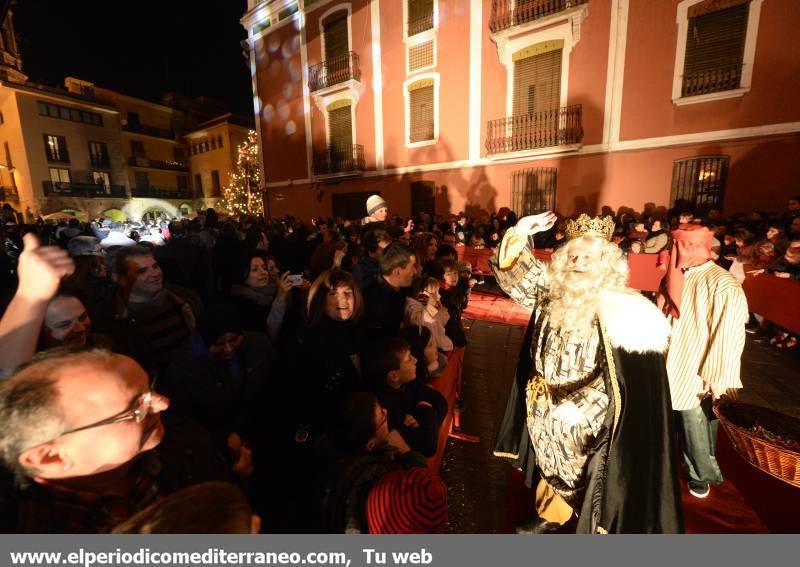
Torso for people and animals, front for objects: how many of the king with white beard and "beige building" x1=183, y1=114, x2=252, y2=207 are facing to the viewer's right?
0

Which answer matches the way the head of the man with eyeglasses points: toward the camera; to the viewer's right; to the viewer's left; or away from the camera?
to the viewer's right

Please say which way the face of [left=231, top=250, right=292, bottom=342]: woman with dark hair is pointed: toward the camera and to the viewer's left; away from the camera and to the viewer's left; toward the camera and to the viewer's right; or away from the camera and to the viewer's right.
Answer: toward the camera and to the viewer's right

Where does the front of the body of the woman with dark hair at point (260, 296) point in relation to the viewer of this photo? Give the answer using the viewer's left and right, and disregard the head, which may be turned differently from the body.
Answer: facing the viewer and to the right of the viewer

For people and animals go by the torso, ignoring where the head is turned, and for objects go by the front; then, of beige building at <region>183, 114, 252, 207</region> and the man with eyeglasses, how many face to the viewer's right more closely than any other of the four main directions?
1

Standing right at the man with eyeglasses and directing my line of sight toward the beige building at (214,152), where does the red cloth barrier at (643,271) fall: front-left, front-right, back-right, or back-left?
front-right

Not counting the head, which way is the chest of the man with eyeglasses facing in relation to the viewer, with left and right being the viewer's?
facing to the right of the viewer

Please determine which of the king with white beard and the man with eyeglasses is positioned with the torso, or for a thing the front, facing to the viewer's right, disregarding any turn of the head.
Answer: the man with eyeglasses

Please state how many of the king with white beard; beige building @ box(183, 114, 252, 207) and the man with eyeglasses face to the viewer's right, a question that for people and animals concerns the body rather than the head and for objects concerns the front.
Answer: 1

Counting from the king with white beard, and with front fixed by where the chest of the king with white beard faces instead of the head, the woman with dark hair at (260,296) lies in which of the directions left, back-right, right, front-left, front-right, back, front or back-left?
front-right

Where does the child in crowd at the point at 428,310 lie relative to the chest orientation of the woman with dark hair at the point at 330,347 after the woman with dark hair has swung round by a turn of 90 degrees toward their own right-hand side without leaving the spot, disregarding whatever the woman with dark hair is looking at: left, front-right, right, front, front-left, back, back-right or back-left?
back

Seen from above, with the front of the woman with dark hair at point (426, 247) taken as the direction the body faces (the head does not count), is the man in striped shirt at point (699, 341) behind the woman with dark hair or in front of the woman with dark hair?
in front

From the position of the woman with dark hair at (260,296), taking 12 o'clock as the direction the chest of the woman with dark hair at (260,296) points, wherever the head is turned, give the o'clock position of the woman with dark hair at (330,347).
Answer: the woman with dark hair at (330,347) is roughly at 1 o'clock from the woman with dark hair at (260,296).

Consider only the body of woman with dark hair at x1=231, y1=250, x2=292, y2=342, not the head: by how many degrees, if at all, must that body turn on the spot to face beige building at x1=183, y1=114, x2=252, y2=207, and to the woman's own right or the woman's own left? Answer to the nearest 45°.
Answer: approximately 135° to the woman's own left

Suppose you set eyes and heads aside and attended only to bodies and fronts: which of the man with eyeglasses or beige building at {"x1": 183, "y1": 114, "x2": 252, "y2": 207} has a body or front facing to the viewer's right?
the man with eyeglasses

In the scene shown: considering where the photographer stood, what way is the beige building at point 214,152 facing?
facing the viewer and to the left of the viewer
